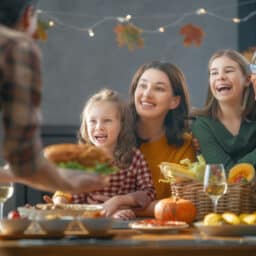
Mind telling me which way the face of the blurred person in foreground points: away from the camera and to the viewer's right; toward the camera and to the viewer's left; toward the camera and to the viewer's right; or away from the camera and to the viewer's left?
away from the camera and to the viewer's right

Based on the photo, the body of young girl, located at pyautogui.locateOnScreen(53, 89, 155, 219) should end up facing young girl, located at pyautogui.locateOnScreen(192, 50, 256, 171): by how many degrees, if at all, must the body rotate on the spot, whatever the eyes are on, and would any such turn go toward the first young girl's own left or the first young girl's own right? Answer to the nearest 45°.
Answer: approximately 135° to the first young girl's own left

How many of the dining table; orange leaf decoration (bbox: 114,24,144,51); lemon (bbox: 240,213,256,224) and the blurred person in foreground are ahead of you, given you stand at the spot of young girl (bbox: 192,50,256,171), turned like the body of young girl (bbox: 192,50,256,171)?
3

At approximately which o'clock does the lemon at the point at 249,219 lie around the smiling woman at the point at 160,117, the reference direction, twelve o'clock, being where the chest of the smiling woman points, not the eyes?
The lemon is roughly at 10 o'clock from the smiling woman.

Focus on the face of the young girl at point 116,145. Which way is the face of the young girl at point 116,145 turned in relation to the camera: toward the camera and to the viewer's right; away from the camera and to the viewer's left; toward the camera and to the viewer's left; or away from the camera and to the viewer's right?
toward the camera and to the viewer's left

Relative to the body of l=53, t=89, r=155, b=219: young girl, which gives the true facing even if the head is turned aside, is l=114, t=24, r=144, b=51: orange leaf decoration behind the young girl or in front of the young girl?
behind

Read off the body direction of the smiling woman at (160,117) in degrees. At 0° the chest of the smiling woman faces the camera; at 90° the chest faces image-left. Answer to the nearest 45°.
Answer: approximately 45°

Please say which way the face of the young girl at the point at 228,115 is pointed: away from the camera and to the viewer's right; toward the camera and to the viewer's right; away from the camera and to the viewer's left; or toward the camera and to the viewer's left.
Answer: toward the camera and to the viewer's left
